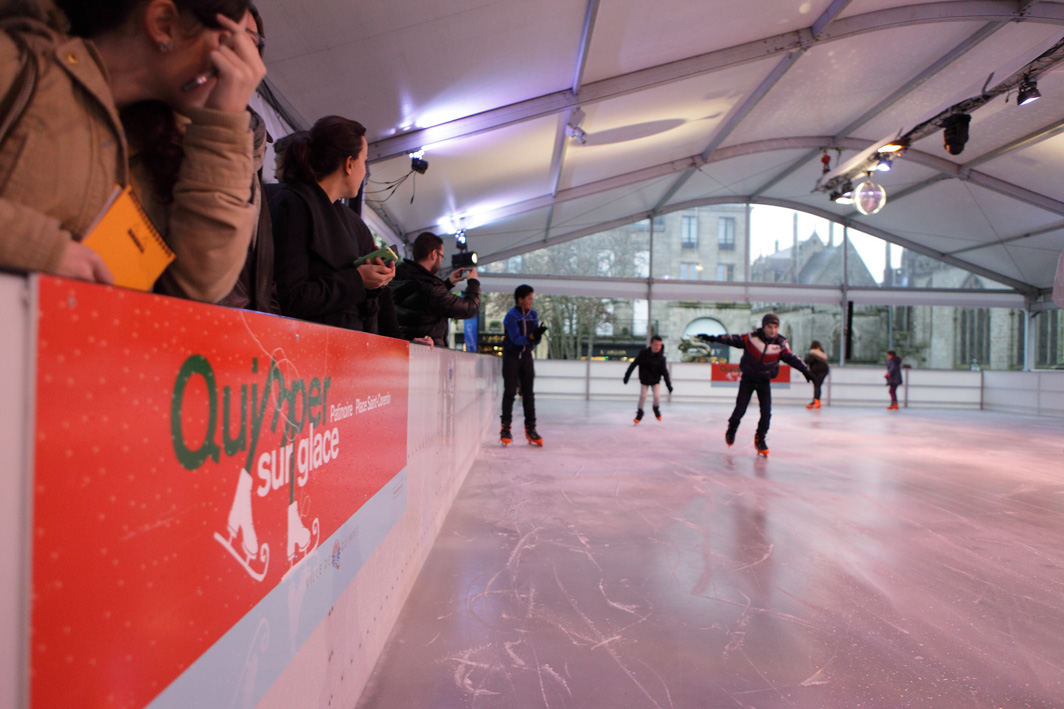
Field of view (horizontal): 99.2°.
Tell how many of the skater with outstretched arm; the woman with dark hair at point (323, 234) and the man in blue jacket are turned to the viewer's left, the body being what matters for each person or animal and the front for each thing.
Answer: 0

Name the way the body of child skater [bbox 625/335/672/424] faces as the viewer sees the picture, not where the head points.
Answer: toward the camera

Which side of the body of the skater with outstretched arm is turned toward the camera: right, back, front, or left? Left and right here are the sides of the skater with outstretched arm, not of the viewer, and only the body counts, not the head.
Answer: front

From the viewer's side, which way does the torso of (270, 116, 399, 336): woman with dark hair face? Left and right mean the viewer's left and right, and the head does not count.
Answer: facing to the right of the viewer

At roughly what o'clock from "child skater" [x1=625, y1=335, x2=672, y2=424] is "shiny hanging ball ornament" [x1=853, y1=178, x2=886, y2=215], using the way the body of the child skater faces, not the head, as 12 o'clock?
The shiny hanging ball ornament is roughly at 10 o'clock from the child skater.

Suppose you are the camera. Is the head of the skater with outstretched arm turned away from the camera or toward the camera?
toward the camera

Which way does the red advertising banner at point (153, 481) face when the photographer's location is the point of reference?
facing the viewer and to the right of the viewer

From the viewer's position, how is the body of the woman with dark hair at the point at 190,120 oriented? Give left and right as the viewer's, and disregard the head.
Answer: facing to the right of the viewer

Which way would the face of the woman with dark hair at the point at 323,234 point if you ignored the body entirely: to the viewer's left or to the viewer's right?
to the viewer's right

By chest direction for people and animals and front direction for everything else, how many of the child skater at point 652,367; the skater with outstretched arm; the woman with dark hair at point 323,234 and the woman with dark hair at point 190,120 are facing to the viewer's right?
2
